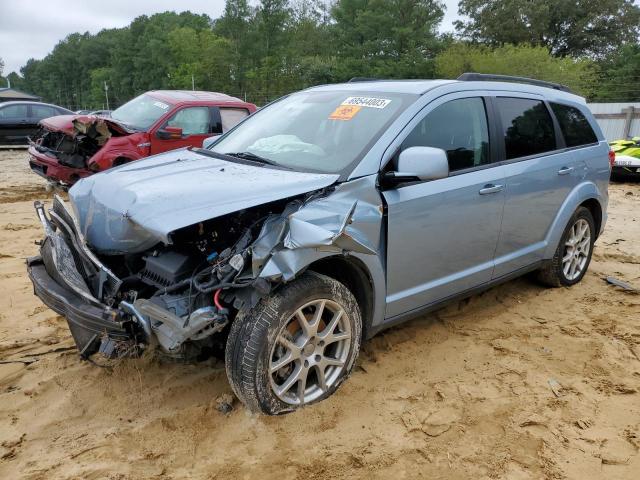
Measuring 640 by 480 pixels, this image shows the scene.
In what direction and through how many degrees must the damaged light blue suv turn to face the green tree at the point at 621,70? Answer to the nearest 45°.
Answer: approximately 180°

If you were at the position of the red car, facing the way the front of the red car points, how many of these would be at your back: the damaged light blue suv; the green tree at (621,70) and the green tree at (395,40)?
2

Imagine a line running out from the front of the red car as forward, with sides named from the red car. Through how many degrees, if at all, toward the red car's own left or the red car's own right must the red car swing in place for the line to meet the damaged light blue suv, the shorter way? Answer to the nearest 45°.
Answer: approximately 45° to the red car's own left

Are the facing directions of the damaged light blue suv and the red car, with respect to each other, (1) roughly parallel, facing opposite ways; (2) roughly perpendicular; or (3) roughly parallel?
roughly parallel

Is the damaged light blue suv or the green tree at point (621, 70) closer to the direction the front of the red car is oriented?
the damaged light blue suv

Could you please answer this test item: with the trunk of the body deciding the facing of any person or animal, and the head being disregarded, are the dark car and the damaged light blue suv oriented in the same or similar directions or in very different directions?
same or similar directions

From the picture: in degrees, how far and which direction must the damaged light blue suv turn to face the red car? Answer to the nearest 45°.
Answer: approximately 90° to its right

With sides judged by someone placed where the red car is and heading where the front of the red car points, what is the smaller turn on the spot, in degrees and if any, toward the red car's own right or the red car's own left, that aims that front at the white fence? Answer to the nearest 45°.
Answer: approximately 135° to the red car's own left

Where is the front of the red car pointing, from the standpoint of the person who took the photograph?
facing the viewer and to the left of the viewer

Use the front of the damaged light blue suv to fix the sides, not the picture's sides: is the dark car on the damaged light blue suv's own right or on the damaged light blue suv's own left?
on the damaged light blue suv's own right

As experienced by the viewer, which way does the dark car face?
facing to the left of the viewer
